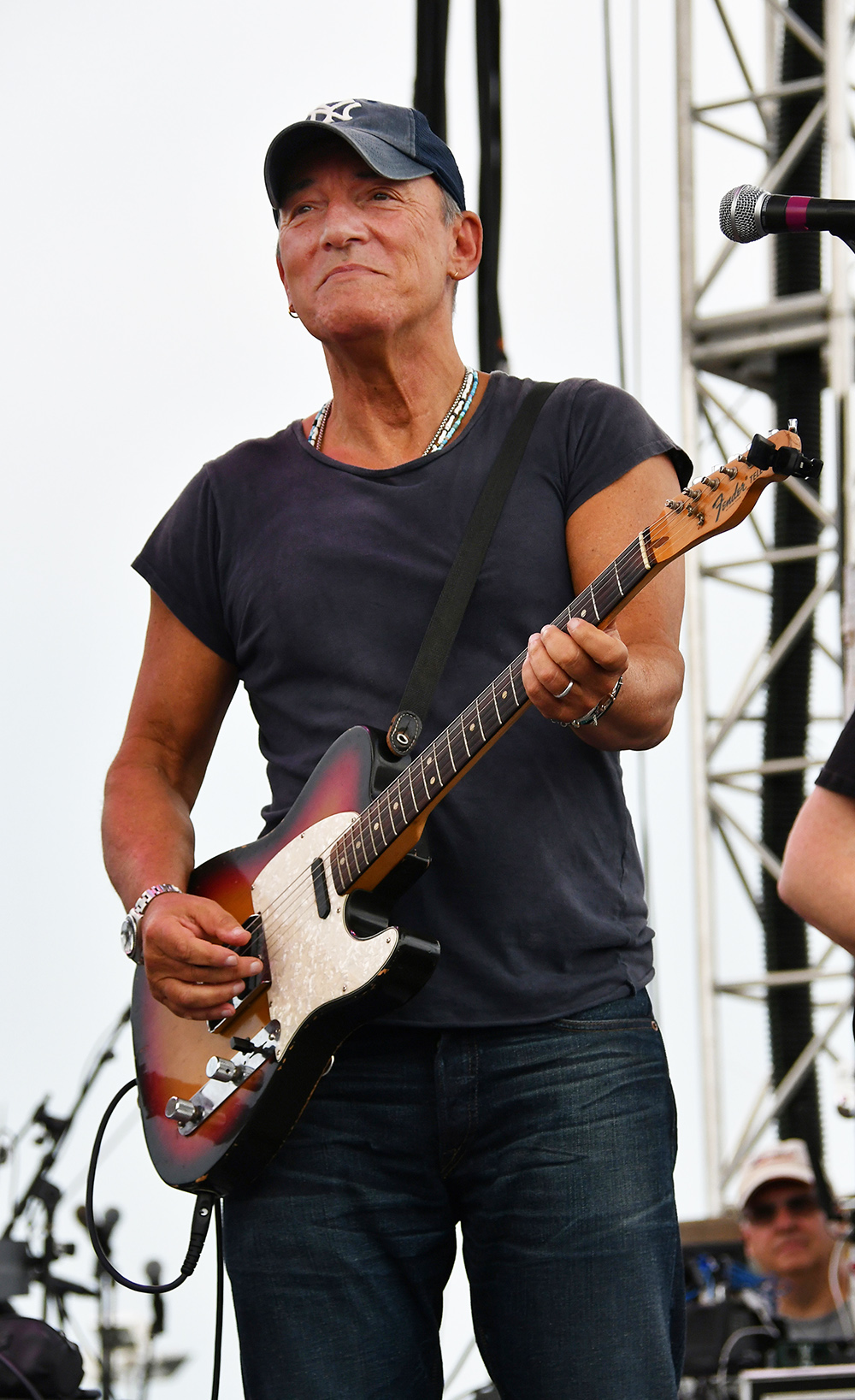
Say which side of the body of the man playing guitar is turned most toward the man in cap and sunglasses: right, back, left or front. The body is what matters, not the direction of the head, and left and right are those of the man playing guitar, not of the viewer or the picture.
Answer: back

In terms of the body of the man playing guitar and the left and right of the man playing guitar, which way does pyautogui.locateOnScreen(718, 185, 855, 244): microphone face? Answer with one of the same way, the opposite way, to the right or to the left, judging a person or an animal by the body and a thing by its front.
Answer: to the right

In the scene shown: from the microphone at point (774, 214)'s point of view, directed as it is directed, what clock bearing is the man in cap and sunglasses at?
The man in cap and sunglasses is roughly at 3 o'clock from the microphone.

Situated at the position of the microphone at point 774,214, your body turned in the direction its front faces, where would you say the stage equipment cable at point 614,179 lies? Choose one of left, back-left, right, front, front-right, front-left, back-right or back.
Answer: right

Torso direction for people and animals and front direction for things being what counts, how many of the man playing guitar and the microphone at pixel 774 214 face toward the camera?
1

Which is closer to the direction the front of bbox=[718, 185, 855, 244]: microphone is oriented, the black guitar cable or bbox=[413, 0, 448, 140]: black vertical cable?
the black guitar cable

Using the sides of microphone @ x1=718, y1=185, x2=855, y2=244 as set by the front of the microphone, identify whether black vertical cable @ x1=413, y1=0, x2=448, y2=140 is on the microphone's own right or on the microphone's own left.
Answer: on the microphone's own right

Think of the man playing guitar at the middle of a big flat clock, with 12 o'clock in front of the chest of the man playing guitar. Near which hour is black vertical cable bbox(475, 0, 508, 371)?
The black vertical cable is roughly at 6 o'clock from the man playing guitar.

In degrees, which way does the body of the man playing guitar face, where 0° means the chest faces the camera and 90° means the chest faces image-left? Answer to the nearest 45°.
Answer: approximately 0°

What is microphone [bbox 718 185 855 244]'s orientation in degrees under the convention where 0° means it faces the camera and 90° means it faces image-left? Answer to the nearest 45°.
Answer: approximately 90°

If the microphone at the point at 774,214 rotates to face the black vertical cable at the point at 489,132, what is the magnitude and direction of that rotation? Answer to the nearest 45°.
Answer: approximately 90° to its right
